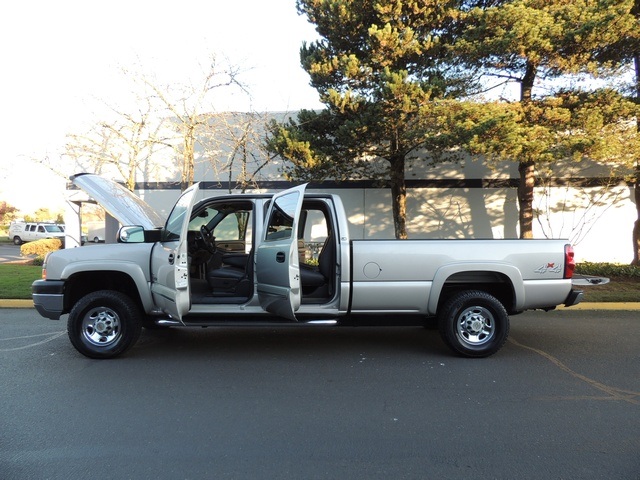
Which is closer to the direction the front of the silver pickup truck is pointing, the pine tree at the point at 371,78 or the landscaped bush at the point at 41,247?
the landscaped bush

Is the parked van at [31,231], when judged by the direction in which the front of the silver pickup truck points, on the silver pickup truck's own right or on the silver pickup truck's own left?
on the silver pickup truck's own right

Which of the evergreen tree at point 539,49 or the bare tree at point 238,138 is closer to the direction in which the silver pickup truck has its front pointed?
the bare tree

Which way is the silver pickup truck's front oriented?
to the viewer's left

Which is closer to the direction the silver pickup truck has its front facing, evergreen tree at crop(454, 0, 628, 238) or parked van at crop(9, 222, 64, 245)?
the parked van

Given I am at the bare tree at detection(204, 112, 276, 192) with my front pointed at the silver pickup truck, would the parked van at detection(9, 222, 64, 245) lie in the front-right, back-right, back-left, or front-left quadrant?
back-right

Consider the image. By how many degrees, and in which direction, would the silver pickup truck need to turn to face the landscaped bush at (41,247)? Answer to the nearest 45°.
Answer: approximately 45° to its right

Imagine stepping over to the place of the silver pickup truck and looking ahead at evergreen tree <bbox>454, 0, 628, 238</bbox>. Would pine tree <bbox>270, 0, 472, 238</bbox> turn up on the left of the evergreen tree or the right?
left

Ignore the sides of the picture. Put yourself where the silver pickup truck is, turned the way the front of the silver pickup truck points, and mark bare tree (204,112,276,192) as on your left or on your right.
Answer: on your right

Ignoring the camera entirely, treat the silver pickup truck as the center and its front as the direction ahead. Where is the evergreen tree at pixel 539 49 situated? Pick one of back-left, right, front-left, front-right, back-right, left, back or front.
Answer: back-right

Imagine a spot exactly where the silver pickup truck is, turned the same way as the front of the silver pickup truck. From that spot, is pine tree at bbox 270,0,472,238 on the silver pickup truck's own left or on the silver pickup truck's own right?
on the silver pickup truck's own right

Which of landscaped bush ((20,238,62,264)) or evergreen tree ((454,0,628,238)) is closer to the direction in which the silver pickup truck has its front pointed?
the landscaped bush
